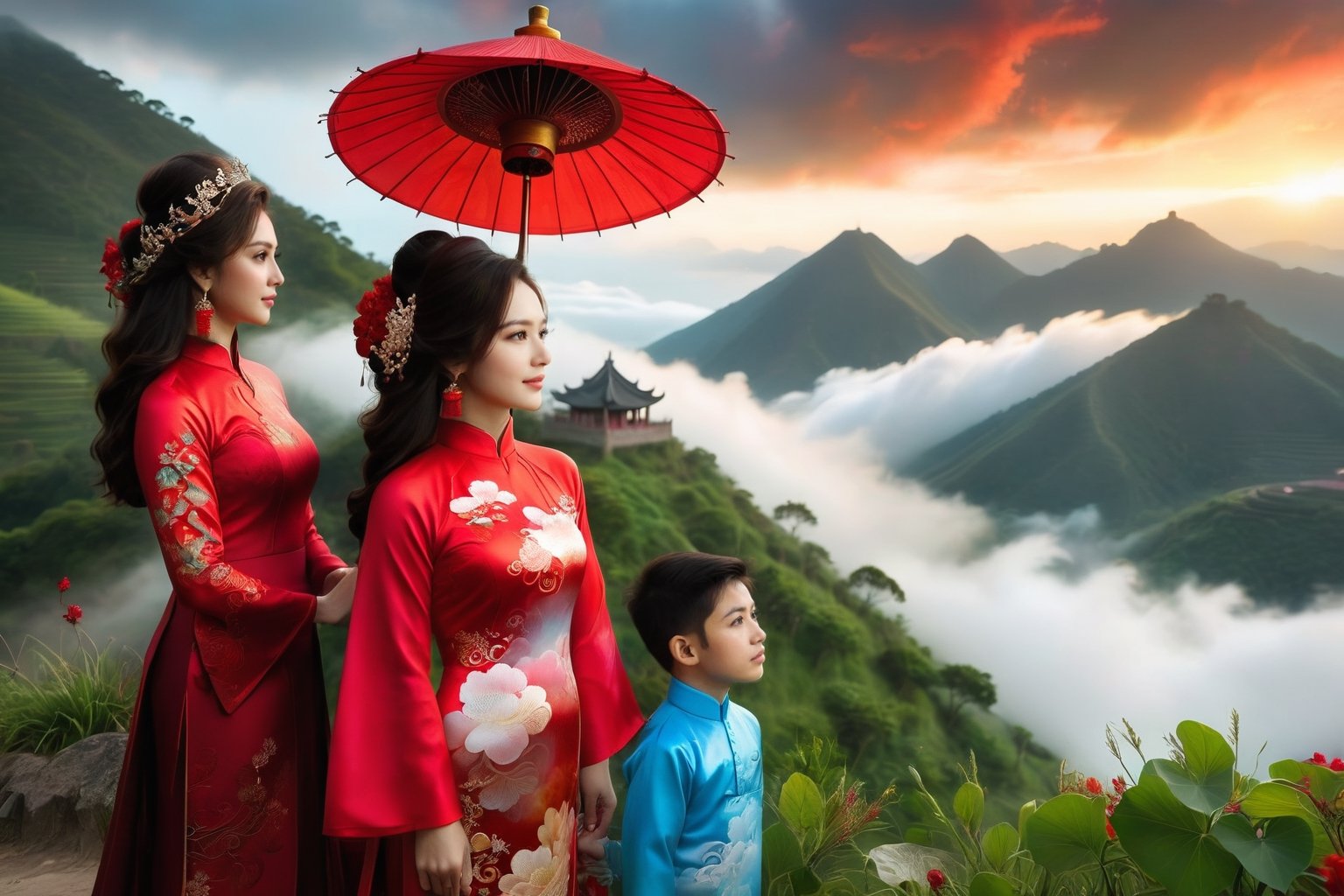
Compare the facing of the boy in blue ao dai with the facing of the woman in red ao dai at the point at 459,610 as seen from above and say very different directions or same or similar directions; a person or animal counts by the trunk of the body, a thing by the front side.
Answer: same or similar directions

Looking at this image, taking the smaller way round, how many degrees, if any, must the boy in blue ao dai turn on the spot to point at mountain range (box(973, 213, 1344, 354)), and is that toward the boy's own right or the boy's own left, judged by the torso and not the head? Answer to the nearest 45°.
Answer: approximately 90° to the boy's own left

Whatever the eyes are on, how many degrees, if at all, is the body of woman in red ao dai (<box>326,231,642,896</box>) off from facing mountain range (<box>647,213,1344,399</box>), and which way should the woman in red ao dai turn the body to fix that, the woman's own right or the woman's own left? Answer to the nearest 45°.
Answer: approximately 90° to the woman's own left

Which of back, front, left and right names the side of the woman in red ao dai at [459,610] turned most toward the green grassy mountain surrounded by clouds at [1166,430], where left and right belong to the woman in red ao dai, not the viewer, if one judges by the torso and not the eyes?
left

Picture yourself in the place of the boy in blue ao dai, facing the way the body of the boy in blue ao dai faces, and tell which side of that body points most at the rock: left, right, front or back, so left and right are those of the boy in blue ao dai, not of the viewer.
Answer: back

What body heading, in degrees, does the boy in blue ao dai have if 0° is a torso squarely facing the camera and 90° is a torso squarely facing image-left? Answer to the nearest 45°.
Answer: approximately 315°

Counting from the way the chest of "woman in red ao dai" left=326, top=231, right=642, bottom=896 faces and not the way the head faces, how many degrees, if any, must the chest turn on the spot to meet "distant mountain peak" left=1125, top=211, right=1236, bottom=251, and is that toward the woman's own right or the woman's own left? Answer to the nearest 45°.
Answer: approximately 90° to the woman's own left

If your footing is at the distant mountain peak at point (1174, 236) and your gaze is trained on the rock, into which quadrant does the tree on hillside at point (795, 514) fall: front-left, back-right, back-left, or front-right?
front-right

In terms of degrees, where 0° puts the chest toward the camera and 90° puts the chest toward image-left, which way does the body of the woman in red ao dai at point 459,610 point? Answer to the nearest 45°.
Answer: approximately 315°

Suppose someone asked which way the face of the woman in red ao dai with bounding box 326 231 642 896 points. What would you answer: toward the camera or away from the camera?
toward the camera

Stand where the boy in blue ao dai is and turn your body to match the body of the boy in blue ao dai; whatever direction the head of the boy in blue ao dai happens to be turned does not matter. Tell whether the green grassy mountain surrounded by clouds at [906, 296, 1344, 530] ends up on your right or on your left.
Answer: on your left

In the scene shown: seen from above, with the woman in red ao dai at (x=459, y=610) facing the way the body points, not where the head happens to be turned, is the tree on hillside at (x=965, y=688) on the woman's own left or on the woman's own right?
on the woman's own left

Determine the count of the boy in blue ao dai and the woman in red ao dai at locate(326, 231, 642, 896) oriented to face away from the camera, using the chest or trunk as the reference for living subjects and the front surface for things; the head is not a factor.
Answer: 0
